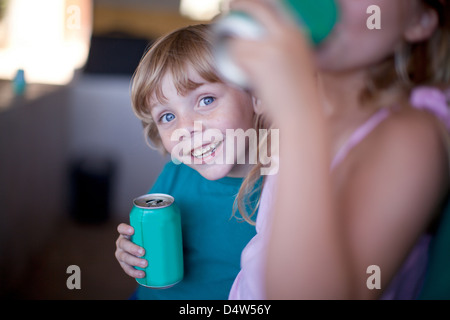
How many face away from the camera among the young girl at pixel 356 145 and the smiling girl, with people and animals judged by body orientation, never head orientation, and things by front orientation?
0

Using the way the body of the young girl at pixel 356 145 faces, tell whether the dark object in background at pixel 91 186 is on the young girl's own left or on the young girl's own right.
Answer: on the young girl's own right

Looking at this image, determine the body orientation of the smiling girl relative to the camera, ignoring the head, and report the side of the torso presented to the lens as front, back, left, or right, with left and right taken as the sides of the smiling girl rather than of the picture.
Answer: front

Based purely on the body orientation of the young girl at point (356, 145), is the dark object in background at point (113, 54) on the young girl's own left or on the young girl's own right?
on the young girl's own right

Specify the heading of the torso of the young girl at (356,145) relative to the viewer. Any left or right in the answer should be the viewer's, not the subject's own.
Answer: facing the viewer and to the left of the viewer
